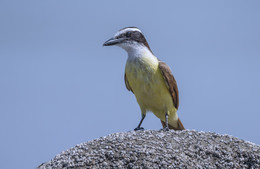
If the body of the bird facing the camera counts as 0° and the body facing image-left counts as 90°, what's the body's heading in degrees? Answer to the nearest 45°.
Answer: approximately 45°
